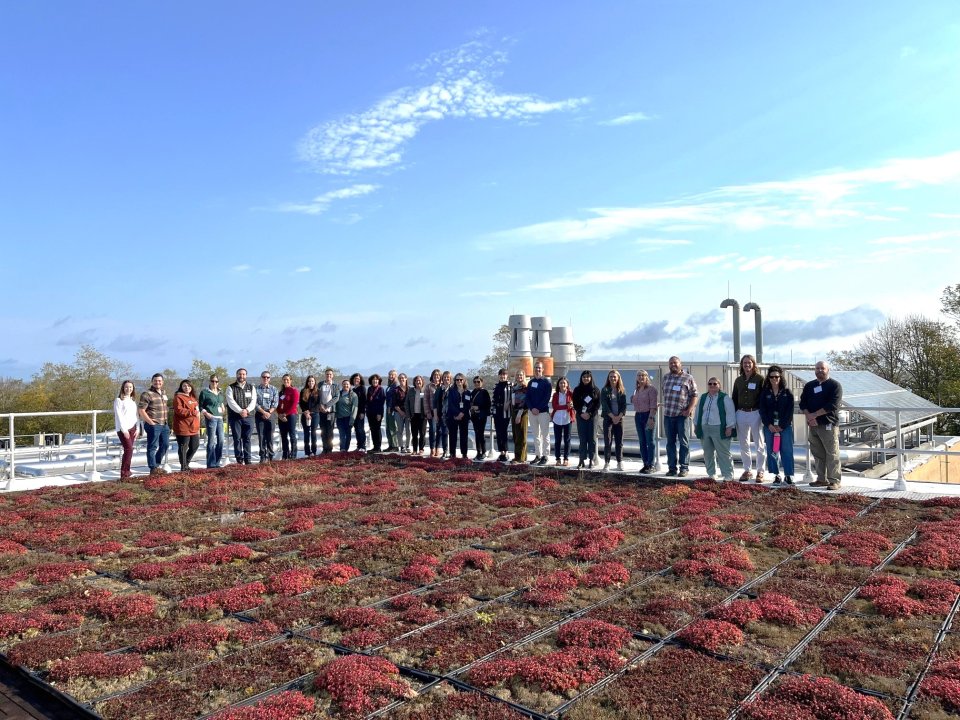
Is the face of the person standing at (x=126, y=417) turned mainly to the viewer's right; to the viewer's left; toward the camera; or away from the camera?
toward the camera

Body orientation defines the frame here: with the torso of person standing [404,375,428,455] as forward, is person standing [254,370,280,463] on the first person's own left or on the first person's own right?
on the first person's own right

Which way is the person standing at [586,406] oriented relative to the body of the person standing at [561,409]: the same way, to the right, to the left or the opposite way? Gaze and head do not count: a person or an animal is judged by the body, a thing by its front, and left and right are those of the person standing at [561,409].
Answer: the same way

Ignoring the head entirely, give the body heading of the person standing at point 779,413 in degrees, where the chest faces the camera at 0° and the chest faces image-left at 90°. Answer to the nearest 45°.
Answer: approximately 0°

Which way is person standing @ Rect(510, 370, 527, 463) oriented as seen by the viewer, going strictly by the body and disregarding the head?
toward the camera

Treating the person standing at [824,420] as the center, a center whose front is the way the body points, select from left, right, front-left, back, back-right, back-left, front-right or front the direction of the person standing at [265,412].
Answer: front-right

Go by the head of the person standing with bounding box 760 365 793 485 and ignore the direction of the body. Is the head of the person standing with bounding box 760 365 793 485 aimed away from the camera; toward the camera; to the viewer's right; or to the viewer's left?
toward the camera

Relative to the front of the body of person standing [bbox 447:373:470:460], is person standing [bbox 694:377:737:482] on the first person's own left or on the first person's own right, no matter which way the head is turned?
on the first person's own left

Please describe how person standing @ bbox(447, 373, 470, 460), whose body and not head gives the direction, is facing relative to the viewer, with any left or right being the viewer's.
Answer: facing the viewer

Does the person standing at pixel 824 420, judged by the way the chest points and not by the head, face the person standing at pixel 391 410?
no

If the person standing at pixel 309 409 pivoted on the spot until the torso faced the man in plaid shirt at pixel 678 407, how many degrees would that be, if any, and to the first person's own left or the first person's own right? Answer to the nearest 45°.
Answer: approximately 45° to the first person's own left

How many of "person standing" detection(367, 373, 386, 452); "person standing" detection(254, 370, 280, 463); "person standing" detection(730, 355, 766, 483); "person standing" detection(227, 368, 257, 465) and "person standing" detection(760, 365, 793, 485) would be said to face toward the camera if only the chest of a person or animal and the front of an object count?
5

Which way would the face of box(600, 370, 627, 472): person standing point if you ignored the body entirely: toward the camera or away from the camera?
toward the camera

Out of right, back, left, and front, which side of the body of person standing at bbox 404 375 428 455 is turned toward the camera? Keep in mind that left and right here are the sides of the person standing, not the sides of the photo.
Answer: front

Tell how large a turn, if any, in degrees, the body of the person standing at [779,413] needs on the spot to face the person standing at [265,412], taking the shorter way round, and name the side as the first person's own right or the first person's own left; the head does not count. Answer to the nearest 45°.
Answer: approximately 90° to the first person's own right

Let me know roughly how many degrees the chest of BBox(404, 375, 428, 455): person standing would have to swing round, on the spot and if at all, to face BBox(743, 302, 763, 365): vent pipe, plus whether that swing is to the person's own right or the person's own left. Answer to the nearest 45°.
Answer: approximately 135° to the person's own left

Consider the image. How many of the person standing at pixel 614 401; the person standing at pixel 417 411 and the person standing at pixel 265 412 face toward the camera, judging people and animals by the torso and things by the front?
3

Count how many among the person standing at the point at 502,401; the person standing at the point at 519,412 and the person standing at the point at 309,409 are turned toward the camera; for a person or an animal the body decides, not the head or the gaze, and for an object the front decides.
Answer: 3
